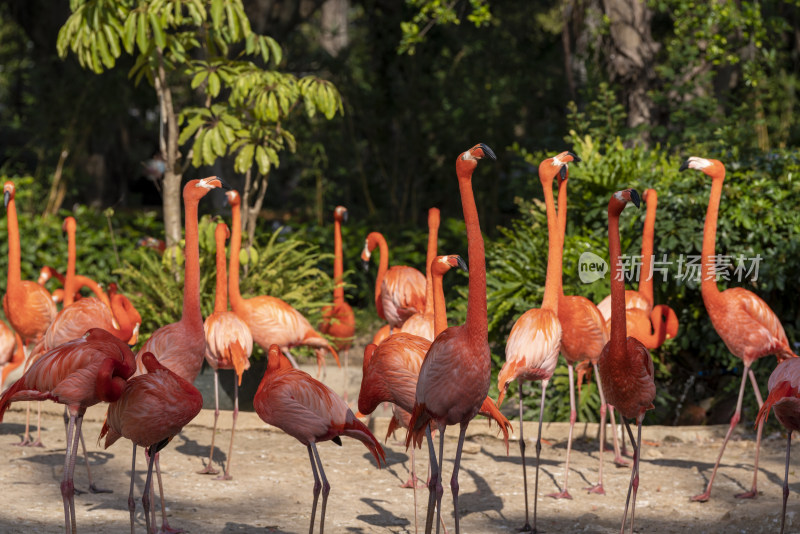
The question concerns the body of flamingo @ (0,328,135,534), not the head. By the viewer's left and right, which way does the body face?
facing to the right of the viewer

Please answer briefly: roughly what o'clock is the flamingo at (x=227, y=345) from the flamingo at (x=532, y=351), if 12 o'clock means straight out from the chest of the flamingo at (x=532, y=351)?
the flamingo at (x=227, y=345) is roughly at 8 o'clock from the flamingo at (x=532, y=351).

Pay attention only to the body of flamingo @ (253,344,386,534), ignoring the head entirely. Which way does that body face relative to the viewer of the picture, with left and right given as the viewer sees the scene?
facing to the left of the viewer

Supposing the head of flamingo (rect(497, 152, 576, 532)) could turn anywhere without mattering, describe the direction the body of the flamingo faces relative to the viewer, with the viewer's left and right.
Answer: facing away from the viewer and to the right of the viewer

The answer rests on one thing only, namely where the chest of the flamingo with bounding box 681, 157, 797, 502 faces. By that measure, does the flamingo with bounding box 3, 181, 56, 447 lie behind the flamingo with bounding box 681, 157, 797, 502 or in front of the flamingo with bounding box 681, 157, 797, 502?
in front

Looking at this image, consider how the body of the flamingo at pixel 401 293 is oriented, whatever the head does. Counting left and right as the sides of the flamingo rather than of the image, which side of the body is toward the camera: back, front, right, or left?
left

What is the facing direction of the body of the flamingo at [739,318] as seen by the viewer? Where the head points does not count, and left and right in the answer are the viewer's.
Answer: facing to the left of the viewer

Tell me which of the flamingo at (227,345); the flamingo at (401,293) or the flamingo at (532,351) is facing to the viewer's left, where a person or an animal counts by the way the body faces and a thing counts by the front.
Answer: the flamingo at (401,293)

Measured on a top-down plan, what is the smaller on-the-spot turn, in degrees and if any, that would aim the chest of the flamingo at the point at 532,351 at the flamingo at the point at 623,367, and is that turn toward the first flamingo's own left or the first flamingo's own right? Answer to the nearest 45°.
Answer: approximately 90° to the first flamingo's own right

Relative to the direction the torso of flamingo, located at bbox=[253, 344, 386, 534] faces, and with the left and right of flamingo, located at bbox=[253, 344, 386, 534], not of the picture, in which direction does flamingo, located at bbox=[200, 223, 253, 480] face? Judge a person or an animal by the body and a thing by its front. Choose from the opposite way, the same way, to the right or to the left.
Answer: to the right

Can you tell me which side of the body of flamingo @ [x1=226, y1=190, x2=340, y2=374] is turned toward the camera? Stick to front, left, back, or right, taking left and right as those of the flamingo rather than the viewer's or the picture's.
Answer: left

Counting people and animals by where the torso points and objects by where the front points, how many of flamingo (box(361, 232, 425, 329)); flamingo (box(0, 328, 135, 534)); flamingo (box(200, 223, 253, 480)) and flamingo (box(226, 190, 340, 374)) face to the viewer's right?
1

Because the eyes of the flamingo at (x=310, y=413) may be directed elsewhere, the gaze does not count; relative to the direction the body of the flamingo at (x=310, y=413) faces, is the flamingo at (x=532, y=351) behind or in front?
behind

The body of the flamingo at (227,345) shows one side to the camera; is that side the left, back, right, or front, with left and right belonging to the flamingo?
back

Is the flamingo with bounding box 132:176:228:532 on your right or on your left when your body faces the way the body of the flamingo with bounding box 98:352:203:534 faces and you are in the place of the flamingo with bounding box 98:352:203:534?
on your left
